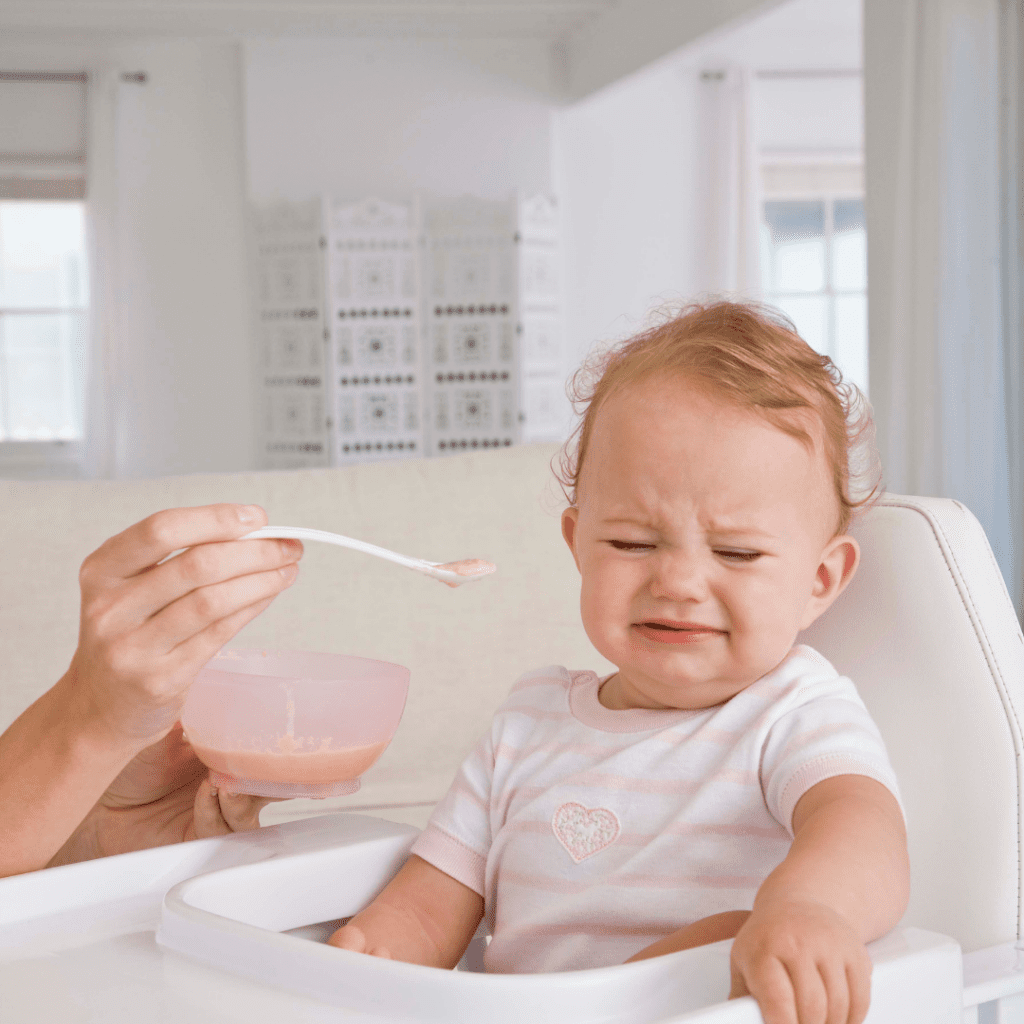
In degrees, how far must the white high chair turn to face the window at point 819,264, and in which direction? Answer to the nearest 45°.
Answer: approximately 135° to its right
